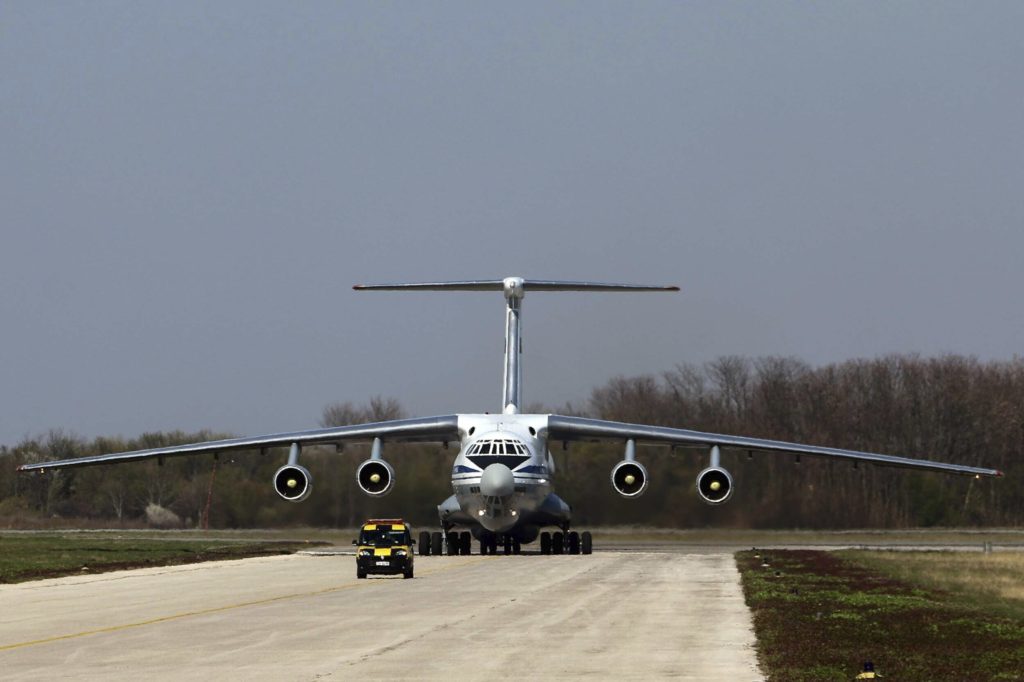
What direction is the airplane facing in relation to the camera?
toward the camera
